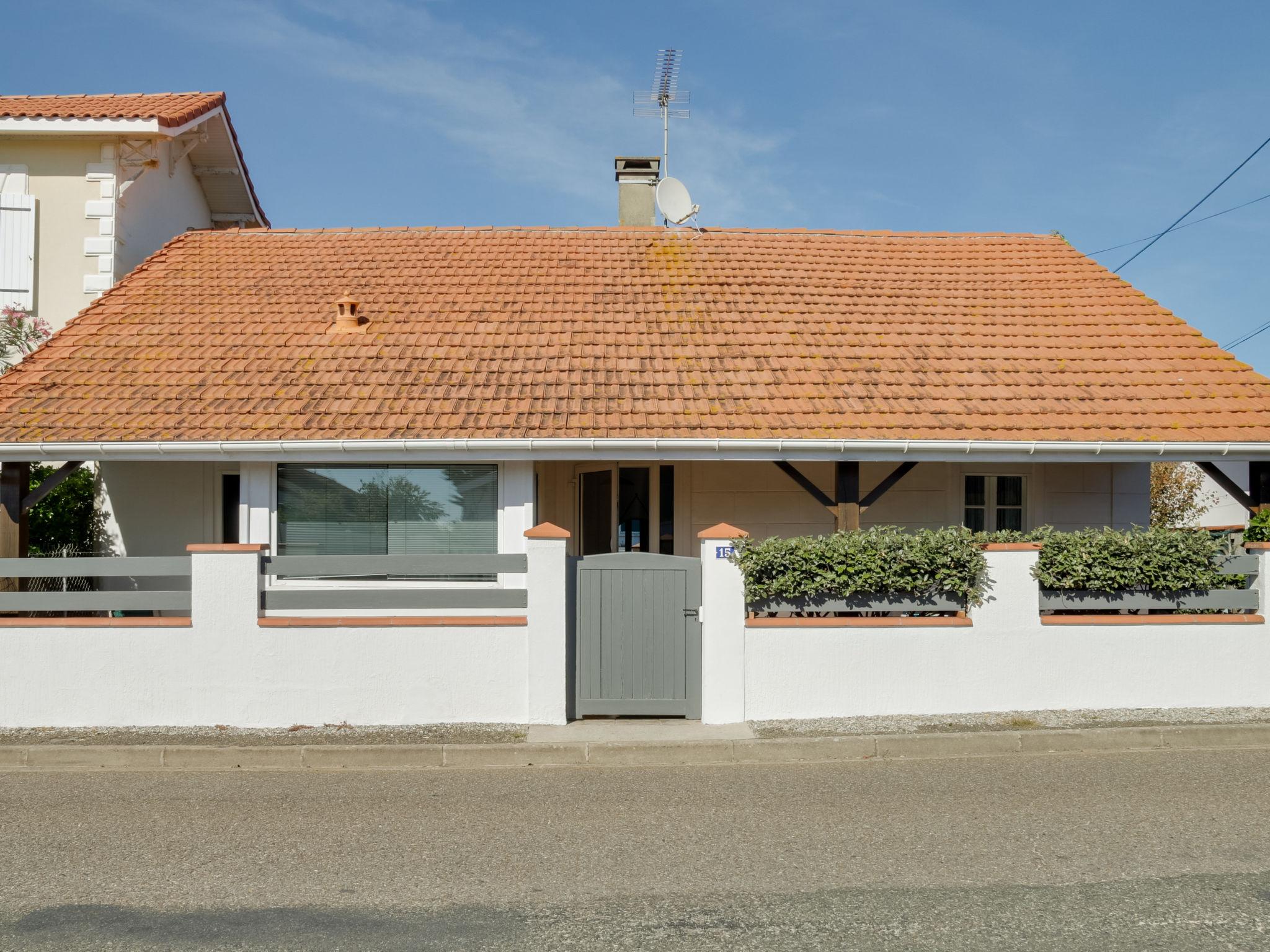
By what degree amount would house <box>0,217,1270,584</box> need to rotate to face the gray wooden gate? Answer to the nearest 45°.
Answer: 0° — it already faces it

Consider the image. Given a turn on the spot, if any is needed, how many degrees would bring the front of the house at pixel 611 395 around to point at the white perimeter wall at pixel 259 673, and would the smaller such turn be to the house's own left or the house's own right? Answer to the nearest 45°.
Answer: approximately 45° to the house's own right

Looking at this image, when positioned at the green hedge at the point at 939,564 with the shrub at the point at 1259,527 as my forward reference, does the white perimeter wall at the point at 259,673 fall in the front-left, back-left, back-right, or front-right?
back-left

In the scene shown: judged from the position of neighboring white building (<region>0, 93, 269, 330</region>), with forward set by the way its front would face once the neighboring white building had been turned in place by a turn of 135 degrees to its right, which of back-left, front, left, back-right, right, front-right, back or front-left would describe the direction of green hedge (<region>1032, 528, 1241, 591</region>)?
back

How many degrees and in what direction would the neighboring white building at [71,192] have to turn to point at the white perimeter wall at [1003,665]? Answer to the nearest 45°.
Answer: approximately 45° to its left

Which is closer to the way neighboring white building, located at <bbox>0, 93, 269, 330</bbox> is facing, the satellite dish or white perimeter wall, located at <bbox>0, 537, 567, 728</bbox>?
the white perimeter wall

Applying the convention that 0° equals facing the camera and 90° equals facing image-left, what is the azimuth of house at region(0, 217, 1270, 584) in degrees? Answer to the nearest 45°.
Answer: approximately 0°

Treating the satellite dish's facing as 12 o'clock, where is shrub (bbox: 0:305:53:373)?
The shrub is roughly at 4 o'clock from the satellite dish.

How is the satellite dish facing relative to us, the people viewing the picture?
facing the viewer and to the right of the viewer
